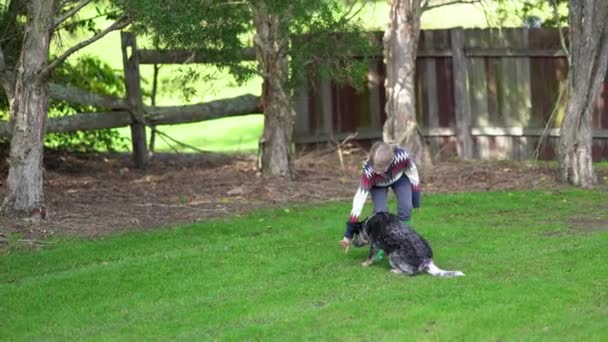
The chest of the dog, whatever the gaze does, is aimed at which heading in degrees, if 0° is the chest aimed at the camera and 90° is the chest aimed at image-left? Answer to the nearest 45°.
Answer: approximately 135°

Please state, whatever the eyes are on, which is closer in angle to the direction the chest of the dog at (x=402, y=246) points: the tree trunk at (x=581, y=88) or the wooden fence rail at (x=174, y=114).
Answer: the wooden fence rail

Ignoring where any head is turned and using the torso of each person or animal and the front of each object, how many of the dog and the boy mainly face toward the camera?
1

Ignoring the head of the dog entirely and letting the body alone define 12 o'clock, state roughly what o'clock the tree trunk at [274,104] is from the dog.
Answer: The tree trunk is roughly at 1 o'clock from the dog.

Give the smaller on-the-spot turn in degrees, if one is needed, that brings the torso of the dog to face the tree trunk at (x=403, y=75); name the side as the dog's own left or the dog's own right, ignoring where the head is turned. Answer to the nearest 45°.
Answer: approximately 45° to the dog's own right

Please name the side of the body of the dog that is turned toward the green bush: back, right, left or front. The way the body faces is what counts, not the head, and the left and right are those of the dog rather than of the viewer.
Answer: front

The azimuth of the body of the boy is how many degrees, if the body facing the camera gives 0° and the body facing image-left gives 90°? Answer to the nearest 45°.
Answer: approximately 0°

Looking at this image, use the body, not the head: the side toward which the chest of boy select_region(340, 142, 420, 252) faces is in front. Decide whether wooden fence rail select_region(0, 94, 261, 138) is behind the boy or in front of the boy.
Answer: behind

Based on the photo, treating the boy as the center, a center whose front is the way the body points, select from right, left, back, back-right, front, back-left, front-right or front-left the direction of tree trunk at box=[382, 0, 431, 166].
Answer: back

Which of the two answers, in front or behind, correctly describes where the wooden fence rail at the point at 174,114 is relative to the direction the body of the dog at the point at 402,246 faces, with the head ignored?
in front
